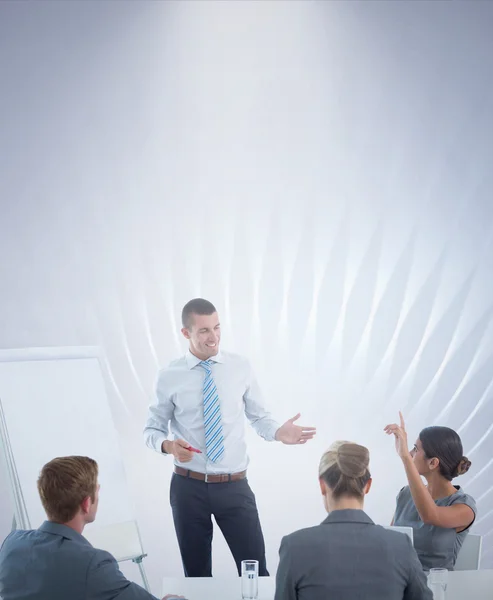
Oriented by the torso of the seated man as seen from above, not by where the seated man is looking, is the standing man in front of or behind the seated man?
in front

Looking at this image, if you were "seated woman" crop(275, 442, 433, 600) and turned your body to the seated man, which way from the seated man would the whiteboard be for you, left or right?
right

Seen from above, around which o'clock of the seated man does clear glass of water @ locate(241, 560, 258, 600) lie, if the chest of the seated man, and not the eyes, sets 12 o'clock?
The clear glass of water is roughly at 1 o'clock from the seated man.

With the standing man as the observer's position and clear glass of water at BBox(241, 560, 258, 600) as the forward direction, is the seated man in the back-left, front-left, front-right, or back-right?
front-right

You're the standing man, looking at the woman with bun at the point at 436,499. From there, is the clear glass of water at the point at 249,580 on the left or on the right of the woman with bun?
right

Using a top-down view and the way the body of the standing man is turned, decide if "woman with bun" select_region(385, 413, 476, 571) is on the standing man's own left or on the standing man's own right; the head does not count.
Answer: on the standing man's own left

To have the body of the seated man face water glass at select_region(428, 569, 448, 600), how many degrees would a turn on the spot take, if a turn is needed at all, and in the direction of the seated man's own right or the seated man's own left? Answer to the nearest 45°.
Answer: approximately 45° to the seated man's own right

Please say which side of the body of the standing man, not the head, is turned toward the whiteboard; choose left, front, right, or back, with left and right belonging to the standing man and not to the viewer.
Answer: right

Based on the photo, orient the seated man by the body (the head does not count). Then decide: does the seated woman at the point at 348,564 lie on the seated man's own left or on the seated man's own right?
on the seated man's own right

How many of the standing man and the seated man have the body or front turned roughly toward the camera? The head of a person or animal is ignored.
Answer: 1

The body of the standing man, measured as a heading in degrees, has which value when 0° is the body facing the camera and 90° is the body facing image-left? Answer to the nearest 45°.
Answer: approximately 0°

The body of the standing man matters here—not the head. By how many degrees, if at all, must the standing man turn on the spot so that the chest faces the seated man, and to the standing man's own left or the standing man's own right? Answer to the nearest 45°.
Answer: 0° — they already face them

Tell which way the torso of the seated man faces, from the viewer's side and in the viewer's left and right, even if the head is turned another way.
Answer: facing away from the viewer and to the right of the viewer

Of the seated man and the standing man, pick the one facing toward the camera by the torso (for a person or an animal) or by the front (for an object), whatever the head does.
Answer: the standing man

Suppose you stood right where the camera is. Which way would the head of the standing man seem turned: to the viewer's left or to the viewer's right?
to the viewer's right

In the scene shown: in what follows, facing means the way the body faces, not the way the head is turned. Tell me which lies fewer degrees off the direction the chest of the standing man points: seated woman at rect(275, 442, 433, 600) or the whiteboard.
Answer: the seated woman
